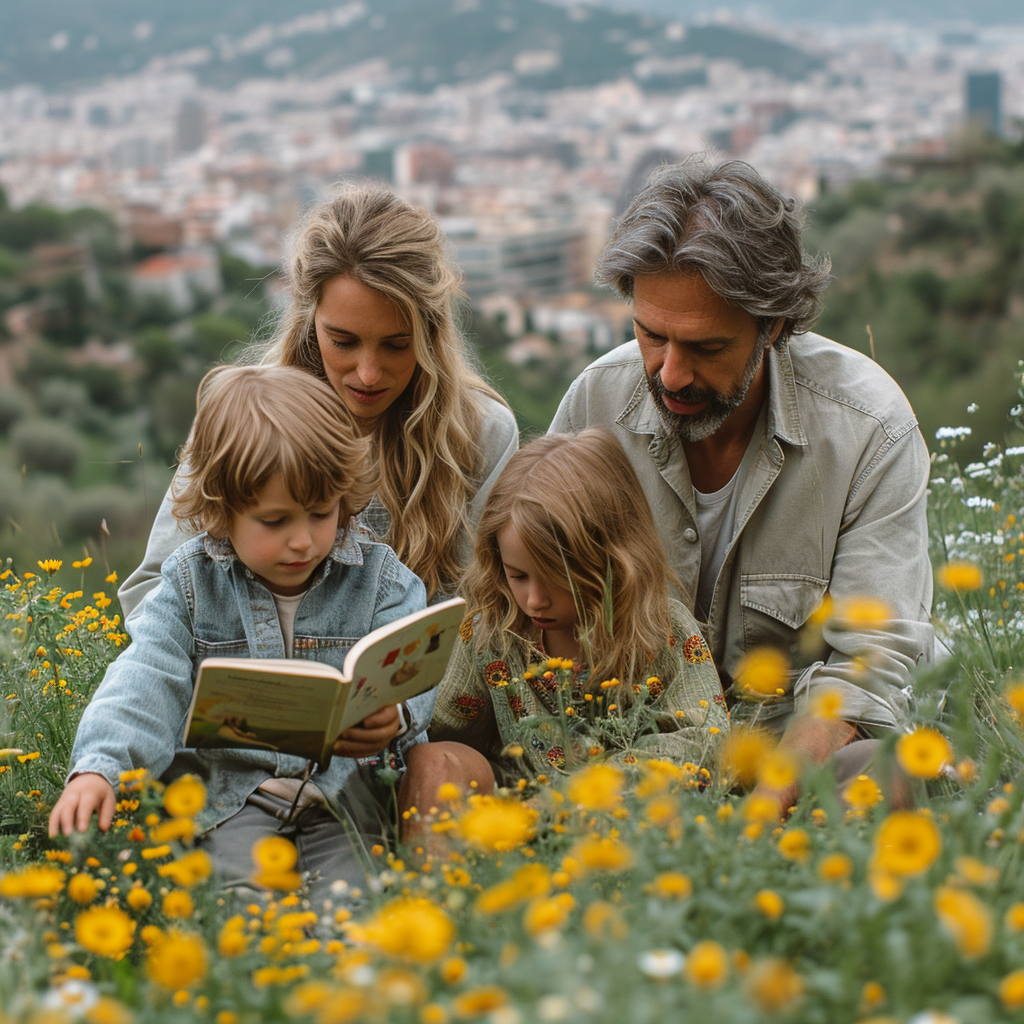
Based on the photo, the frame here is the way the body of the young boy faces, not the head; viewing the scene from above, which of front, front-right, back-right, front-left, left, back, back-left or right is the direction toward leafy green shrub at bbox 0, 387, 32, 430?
back

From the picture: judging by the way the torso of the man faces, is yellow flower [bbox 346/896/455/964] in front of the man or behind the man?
in front

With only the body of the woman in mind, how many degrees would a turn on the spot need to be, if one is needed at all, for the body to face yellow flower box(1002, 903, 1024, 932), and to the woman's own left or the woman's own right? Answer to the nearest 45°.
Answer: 0° — they already face it

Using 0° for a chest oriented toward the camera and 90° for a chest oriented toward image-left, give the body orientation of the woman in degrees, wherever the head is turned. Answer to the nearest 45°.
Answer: approximately 0°

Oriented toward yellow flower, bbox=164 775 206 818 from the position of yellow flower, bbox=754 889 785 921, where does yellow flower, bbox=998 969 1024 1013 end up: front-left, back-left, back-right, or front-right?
back-left

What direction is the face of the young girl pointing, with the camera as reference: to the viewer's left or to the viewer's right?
to the viewer's left

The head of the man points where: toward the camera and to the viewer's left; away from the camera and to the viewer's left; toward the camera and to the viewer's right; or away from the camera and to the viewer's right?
toward the camera and to the viewer's left

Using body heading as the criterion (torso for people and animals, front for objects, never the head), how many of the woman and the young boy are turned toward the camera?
2

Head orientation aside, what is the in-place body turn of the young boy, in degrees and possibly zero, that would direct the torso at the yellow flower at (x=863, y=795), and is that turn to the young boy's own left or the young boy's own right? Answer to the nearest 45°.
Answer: approximately 45° to the young boy's own left

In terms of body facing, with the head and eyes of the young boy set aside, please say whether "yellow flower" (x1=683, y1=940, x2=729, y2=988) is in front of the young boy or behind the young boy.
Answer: in front

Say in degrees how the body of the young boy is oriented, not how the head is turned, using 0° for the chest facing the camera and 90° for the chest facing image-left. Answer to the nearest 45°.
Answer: approximately 0°

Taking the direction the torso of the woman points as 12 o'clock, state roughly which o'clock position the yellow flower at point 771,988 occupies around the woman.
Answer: The yellow flower is roughly at 12 o'clock from the woman.
